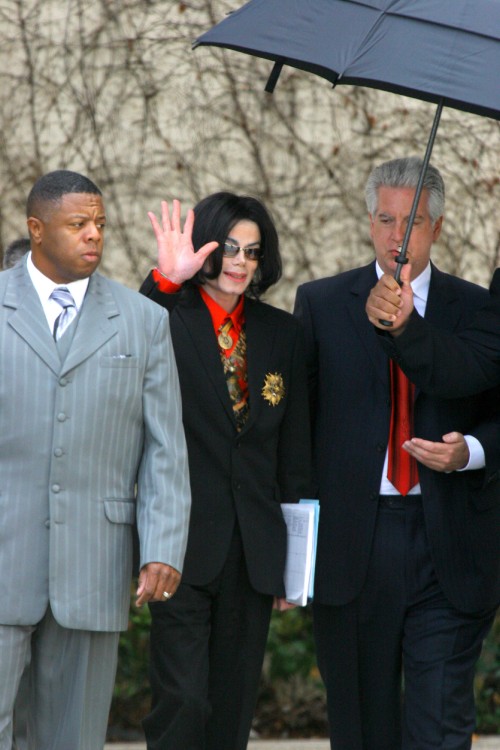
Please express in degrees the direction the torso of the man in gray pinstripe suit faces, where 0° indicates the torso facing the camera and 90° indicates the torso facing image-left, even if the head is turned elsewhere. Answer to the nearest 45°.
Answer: approximately 0°

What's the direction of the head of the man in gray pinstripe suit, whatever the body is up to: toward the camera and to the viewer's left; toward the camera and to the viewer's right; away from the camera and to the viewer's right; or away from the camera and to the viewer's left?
toward the camera and to the viewer's right

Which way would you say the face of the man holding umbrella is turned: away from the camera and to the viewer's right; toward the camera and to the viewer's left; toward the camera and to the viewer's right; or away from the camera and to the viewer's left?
toward the camera and to the viewer's left

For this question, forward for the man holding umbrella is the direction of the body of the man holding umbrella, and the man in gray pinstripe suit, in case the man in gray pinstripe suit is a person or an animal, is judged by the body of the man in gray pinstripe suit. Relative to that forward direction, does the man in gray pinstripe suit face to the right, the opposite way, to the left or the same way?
the same way

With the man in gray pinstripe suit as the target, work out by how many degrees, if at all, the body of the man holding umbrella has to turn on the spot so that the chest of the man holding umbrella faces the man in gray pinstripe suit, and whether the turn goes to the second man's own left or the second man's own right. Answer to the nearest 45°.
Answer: approximately 45° to the second man's own right

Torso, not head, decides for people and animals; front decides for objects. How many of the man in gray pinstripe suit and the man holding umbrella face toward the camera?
2

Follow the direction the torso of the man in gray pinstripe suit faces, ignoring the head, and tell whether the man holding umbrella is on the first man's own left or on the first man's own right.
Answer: on the first man's own left

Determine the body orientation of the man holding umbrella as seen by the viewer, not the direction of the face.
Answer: toward the camera
